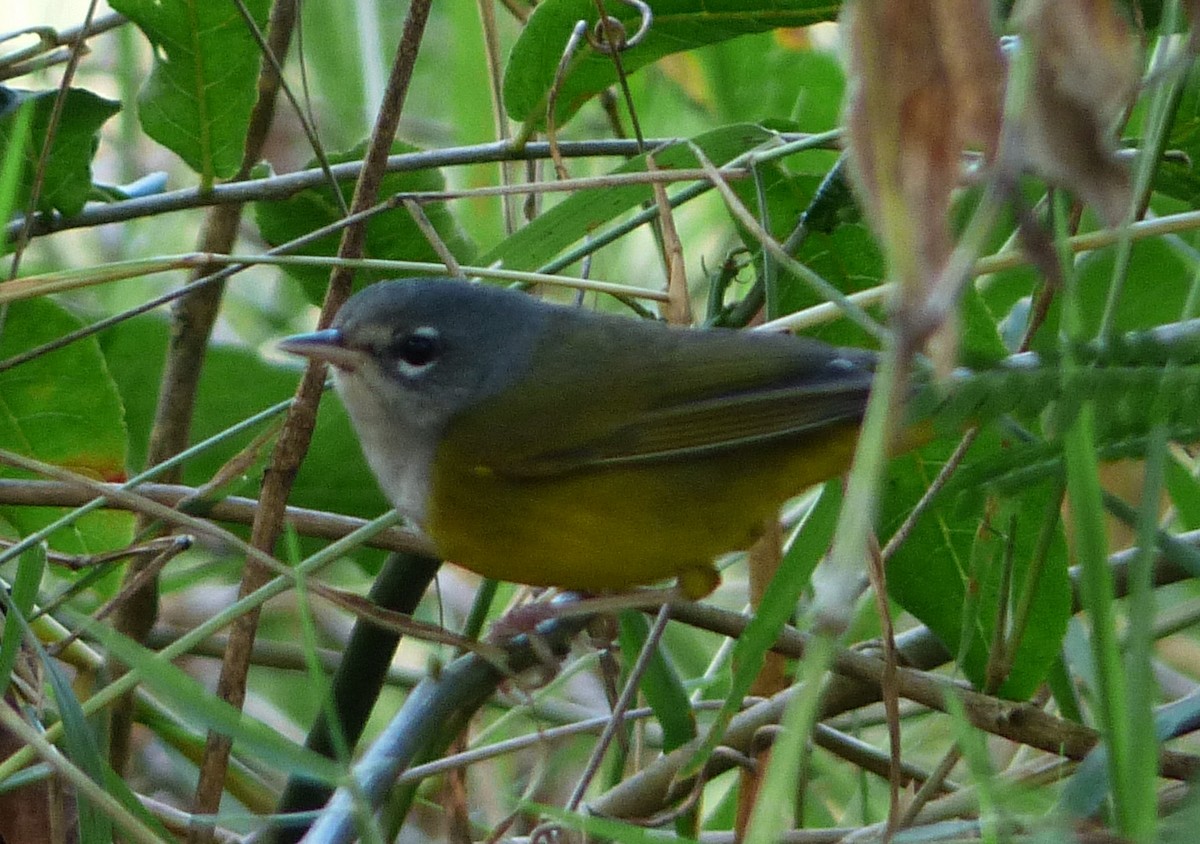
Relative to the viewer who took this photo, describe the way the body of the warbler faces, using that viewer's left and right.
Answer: facing to the left of the viewer
